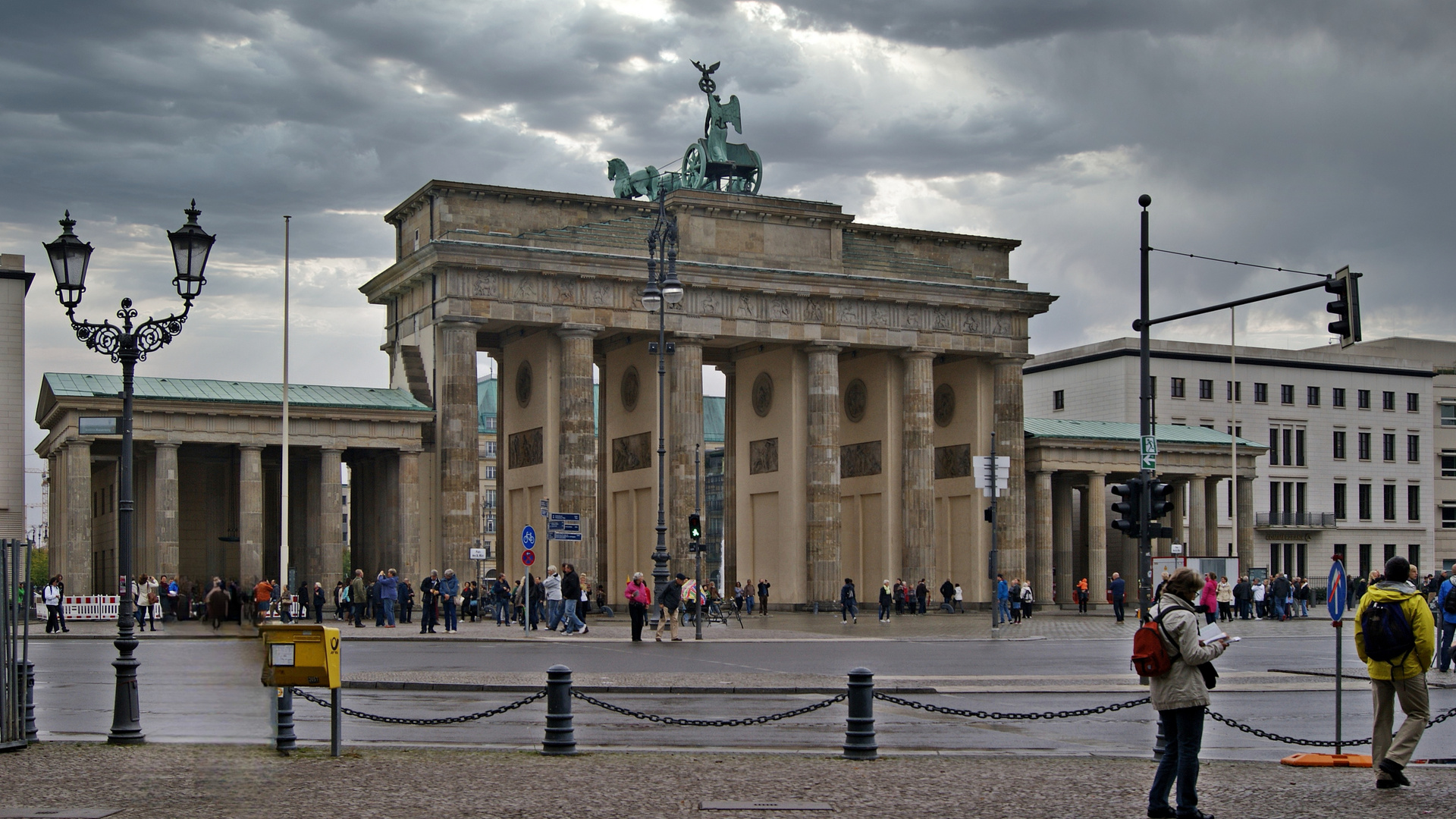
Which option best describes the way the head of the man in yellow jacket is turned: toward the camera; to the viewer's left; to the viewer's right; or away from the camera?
away from the camera

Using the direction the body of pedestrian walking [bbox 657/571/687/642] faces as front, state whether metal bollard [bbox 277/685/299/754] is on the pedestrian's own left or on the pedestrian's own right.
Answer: on the pedestrian's own right

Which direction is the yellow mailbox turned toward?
toward the camera

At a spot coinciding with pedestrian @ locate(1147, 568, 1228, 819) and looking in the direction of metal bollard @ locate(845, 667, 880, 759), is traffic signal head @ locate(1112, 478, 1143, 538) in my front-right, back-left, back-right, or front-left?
front-right

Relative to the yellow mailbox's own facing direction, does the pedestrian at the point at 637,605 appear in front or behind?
behind

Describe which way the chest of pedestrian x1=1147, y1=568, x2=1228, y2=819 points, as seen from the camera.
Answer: to the viewer's right

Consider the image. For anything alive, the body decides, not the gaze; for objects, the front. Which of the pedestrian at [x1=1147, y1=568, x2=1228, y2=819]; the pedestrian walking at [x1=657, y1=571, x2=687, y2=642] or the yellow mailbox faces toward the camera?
the yellow mailbox

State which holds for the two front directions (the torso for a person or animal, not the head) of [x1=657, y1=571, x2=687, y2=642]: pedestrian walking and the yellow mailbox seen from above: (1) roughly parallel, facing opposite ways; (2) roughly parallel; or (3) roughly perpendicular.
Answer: roughly perpendicular

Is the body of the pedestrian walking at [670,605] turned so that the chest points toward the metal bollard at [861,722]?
no

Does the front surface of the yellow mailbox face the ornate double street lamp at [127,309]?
no

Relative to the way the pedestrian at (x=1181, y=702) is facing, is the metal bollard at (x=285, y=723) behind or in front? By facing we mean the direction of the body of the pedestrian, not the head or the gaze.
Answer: behind
